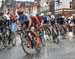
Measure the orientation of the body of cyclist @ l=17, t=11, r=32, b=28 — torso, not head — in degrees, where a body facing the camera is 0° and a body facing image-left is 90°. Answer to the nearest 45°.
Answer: approximately 45°
